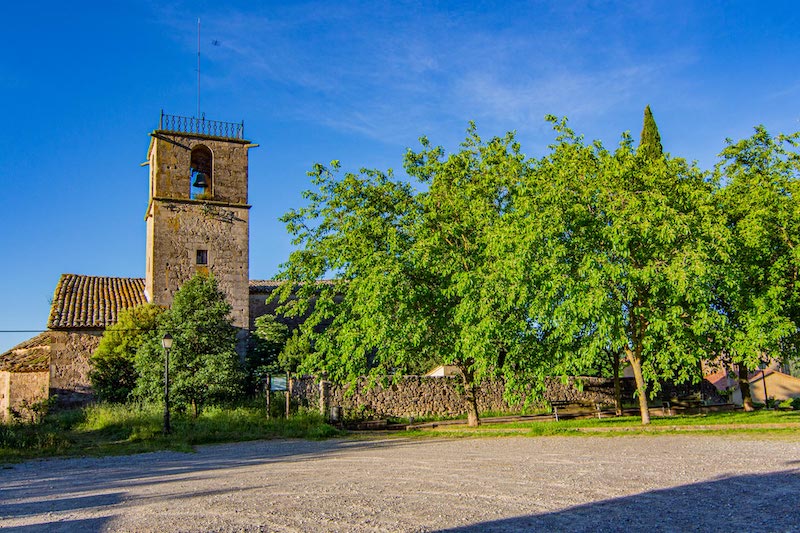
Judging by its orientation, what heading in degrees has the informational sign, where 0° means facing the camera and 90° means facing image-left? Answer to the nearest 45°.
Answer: approximately 0°

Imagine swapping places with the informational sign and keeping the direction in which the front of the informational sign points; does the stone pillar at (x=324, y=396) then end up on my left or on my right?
on my left

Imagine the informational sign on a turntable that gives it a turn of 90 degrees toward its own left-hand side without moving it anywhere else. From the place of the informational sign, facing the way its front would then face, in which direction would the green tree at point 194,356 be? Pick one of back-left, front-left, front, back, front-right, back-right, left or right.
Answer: back-left

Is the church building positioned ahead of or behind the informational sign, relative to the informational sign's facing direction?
behind

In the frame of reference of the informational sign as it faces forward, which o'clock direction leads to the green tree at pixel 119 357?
The green tree is roughly at 4 o'clock from the informational sign.

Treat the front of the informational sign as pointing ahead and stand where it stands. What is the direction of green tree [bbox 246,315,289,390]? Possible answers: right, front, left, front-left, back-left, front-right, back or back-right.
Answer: back

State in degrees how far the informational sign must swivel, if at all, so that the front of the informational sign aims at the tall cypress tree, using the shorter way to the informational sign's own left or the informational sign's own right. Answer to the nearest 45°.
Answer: approximately 90° to the informational sign's own left

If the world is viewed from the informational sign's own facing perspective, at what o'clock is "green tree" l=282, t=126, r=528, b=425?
The green tree is roughly at 10 o'clock from the informational sign.

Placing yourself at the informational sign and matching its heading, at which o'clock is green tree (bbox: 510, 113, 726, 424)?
The green tree is roughly at 10 o'clock from the informational sign.
